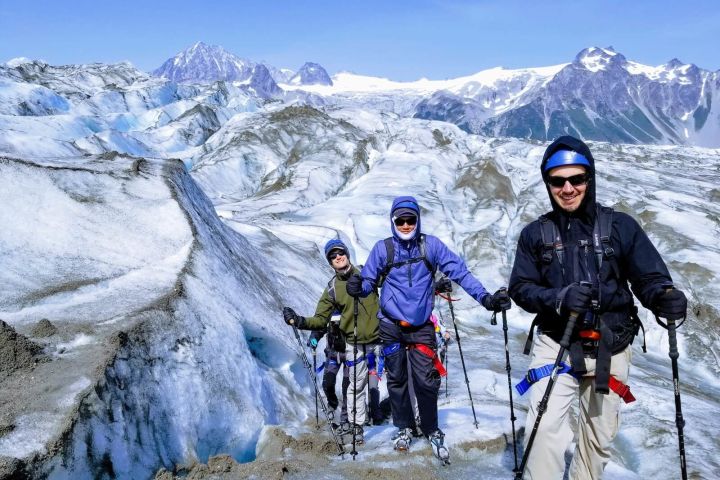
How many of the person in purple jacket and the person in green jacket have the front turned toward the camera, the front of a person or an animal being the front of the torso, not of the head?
2

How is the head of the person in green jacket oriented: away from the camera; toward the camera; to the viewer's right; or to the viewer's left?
toward the camera

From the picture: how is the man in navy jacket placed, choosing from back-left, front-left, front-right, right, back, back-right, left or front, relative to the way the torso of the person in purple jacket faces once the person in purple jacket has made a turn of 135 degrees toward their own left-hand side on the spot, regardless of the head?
right

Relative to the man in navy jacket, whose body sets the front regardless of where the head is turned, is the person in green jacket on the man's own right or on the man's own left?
on the man's own right

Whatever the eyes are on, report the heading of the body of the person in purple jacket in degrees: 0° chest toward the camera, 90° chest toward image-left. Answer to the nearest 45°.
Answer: approximately 0°

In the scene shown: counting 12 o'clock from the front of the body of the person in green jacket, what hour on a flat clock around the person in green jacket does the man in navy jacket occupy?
The man in navy jacket is roughly at 11 o'clock from the person in green jacket.

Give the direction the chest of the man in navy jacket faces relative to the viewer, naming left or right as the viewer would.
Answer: facing the viewer

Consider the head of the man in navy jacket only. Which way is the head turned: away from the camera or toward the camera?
toward the camera

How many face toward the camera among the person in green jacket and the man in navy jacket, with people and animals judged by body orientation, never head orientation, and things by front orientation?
2

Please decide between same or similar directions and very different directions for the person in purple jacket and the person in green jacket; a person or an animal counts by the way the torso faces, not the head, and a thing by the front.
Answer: same or similar directions

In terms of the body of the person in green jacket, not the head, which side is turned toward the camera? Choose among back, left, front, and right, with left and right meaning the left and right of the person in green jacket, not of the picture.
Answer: front
